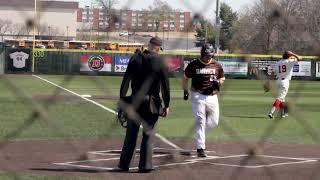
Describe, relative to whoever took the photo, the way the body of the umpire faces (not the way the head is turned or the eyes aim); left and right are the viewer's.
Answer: facing away from the viewer and to the right of the viewer

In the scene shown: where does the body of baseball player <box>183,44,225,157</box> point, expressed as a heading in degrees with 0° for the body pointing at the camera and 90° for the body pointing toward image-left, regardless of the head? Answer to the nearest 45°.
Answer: approximately 0°

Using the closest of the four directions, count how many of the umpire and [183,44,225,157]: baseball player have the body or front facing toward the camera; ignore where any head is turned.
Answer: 1
